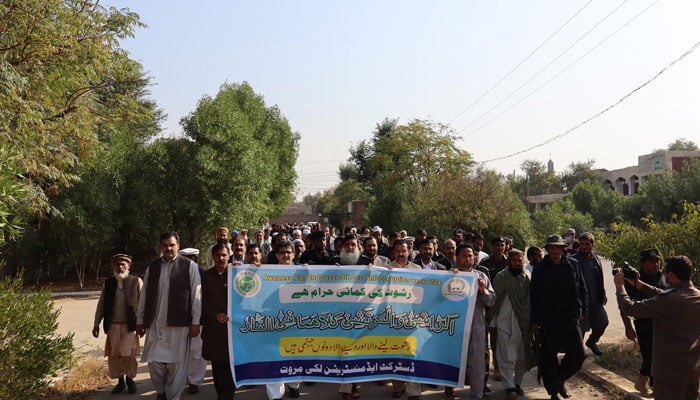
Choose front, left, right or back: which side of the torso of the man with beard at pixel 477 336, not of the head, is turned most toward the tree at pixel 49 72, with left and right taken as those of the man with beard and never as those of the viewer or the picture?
right

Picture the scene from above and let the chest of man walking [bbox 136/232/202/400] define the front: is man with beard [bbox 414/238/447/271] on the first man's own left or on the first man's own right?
on the first man's own left

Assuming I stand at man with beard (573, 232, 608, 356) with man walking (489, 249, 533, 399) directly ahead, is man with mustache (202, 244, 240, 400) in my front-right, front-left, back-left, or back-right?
front-right

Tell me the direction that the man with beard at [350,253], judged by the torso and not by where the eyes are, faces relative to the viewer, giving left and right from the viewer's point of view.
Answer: facing the viewer

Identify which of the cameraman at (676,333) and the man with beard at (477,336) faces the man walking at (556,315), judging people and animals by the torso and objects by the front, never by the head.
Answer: the cameraman

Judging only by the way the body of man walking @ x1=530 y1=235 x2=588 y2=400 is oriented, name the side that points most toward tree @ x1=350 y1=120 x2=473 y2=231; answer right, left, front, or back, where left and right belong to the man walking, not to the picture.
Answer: back

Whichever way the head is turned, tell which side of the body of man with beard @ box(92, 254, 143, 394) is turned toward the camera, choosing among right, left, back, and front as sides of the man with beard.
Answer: front

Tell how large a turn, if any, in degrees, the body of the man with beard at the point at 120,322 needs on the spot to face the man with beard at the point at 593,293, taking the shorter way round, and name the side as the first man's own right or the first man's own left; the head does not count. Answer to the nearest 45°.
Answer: approximately 90° to the first man's own left

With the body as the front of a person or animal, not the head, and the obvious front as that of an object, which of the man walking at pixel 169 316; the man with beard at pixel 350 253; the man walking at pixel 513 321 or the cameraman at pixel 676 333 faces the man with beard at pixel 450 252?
the cameraman

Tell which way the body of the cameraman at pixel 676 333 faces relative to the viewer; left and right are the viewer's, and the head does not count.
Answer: facing away from the viewer and to the left of the viewer

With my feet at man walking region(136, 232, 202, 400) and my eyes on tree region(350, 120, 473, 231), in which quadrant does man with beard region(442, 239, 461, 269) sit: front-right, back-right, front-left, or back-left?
front-right

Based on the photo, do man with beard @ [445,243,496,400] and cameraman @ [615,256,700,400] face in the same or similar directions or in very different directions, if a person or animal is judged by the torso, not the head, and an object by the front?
very different directions

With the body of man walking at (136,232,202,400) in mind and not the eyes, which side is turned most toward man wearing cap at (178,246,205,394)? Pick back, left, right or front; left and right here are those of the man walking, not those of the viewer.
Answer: back
